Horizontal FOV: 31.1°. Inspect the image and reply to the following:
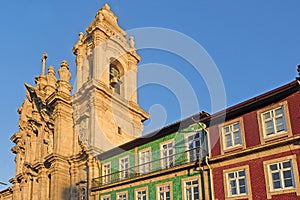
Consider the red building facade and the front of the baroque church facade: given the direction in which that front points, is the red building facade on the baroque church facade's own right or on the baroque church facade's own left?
on the baroque church facade's own left

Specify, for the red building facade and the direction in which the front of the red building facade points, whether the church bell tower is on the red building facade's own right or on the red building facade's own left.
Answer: on the red building facade's own right

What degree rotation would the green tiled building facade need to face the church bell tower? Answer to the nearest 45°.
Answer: approximately 135° to its right

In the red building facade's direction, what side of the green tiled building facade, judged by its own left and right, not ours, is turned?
left

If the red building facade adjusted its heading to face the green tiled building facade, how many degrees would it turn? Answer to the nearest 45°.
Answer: approximately 90° to its right

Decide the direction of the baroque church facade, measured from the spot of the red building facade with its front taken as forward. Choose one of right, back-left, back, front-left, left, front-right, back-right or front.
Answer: right

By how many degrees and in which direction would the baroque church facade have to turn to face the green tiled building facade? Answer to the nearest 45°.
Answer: approximately 45° to its left

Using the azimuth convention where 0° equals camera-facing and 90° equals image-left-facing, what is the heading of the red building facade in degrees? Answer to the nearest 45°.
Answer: approximately 45°

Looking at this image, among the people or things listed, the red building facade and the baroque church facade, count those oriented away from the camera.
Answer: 0

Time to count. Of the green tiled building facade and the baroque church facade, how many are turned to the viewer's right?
0

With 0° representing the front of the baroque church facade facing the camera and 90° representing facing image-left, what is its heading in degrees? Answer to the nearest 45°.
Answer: approximately 45°
